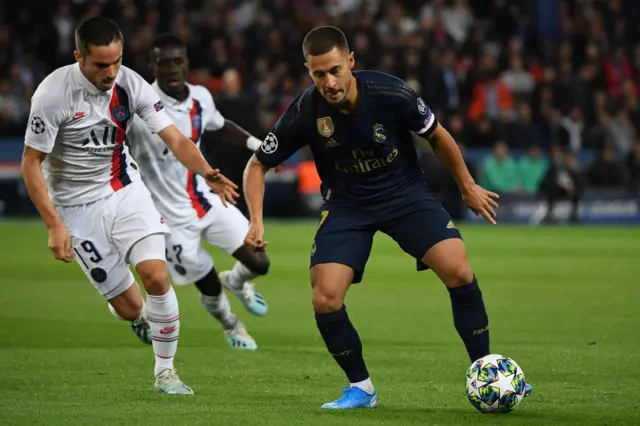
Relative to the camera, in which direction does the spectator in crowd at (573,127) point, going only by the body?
toward the camera

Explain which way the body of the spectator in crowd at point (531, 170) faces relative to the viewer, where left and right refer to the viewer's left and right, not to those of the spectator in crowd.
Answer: facing the viewer

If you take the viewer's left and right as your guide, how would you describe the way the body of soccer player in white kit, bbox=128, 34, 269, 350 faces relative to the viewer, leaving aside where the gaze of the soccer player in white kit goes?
facing the viewer and to the right of the viewer

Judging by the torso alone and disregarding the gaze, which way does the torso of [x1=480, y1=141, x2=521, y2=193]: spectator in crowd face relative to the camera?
toward the camera

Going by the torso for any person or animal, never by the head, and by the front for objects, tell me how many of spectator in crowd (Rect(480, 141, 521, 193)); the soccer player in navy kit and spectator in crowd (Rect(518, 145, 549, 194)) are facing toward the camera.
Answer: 3

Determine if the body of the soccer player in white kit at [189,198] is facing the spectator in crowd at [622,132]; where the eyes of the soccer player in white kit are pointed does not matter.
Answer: no

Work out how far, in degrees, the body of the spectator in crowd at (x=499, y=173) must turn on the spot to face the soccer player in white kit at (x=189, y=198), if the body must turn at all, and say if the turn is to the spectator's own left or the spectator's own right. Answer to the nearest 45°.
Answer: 0° — they already face them

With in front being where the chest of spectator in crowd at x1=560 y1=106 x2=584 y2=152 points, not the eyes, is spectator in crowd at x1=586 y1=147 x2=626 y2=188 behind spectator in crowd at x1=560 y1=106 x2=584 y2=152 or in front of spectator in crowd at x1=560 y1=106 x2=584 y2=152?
in front
